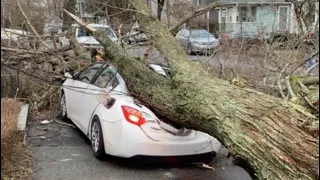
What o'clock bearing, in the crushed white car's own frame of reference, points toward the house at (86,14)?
The house is roughly at 1 o'clock from the crushed white car.

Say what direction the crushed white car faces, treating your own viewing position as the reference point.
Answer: facing away from the viewer and to the left of the viewer
